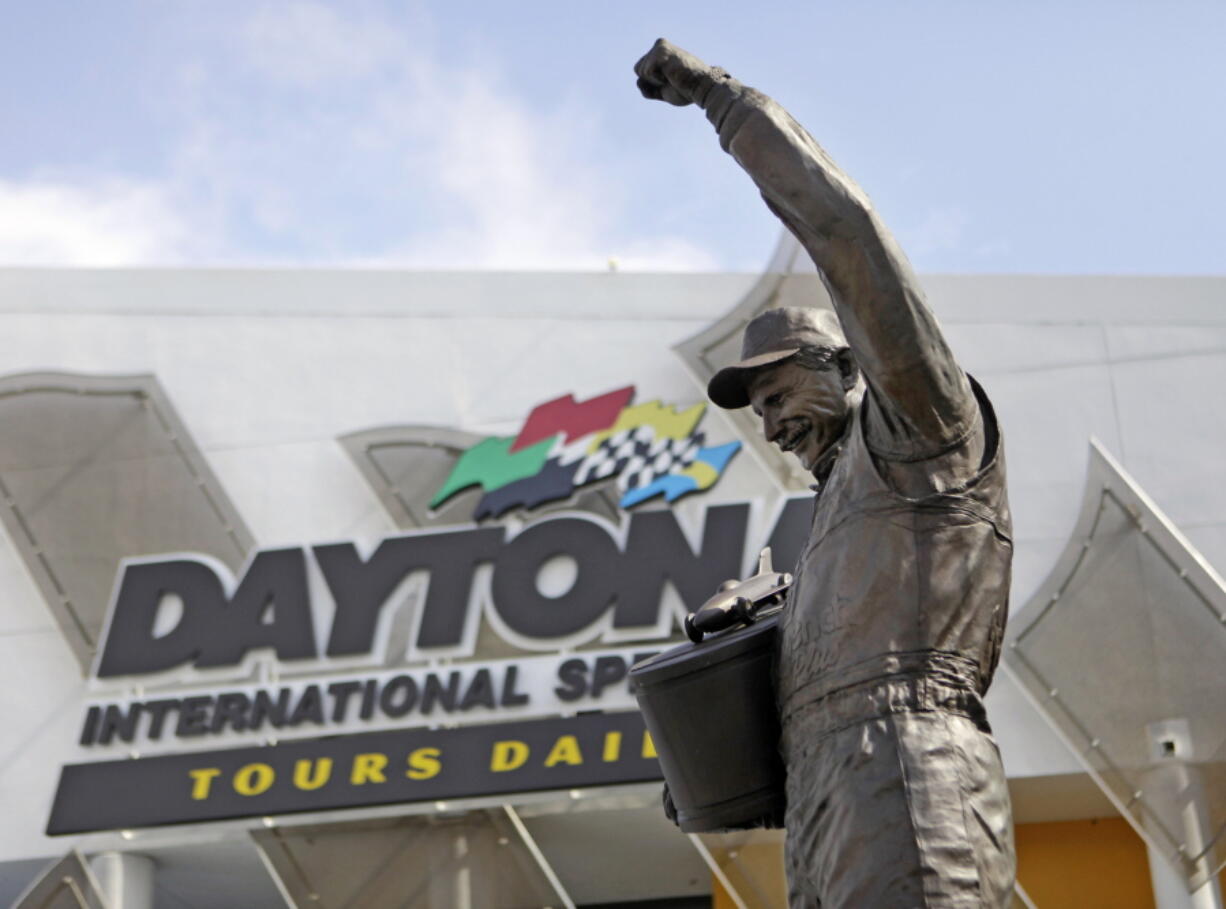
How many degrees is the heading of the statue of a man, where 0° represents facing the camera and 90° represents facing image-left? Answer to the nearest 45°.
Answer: approximately 90°
